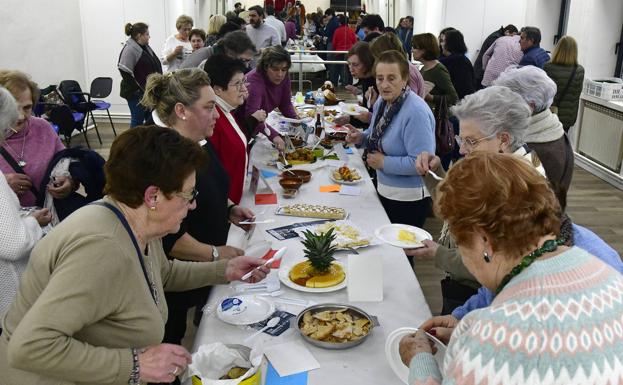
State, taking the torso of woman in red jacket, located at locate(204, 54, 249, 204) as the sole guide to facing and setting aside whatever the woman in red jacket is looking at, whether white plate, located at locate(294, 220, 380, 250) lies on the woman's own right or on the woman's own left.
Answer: on the woman's own right

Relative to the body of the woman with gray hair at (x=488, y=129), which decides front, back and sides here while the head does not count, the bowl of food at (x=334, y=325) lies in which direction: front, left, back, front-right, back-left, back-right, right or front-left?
front-left

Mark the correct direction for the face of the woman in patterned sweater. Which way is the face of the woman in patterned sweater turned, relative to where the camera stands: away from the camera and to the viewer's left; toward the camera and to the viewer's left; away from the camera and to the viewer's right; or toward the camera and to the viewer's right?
away from the camera and to the viewer's left

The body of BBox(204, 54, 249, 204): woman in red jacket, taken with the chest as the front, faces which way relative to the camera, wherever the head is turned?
to the viewer's right

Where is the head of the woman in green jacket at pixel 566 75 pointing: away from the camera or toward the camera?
away from the camera

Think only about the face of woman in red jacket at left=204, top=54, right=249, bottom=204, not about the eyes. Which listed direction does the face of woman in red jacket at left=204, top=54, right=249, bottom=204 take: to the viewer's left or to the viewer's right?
to the viewer's right

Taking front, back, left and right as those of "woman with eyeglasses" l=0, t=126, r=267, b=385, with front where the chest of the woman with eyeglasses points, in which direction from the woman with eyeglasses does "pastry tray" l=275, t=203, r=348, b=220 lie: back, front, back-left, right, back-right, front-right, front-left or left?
front-left

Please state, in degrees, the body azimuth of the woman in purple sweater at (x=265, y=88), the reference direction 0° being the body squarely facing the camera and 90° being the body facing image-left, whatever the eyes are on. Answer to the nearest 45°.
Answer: approximately 315°

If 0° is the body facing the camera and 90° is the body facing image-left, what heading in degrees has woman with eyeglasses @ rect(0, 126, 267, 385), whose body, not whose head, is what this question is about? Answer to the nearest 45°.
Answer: approximately 270°

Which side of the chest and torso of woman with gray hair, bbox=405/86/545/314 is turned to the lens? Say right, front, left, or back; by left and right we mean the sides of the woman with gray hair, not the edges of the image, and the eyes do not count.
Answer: left

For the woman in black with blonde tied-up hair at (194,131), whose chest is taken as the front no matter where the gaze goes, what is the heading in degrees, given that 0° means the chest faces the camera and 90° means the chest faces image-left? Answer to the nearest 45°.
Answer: approximately 270°
